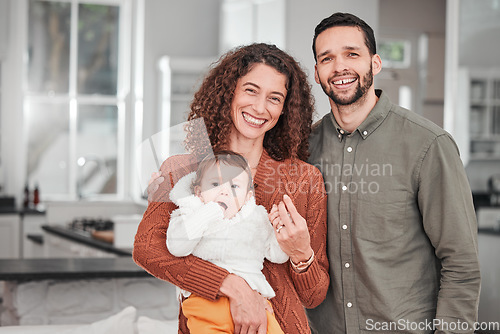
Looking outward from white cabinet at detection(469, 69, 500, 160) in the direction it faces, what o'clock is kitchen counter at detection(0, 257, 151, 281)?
The kitchen counter is roughly at 1 o'clock from the white cabinet.

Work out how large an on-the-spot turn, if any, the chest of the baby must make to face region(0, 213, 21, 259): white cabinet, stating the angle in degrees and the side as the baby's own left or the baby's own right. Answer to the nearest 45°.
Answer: approximately 135° to the baby's own right

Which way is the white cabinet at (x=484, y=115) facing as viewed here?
toward the camera

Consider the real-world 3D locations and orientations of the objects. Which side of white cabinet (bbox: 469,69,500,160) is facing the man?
front

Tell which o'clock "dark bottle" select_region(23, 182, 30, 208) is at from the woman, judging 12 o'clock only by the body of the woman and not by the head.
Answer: The dark bottle is roughly at 5 o'clock from the woman.

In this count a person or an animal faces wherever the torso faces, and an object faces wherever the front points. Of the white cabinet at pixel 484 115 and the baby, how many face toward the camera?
2

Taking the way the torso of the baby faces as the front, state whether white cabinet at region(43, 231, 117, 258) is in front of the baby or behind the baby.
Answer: behind

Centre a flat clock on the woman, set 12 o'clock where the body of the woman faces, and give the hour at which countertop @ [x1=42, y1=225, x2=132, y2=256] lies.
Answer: The countertop is roughly at 5 o'clock from the woman.

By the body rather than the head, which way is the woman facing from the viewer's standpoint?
toward the camera

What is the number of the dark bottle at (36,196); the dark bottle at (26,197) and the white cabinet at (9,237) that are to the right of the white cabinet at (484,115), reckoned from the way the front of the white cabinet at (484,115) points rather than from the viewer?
3

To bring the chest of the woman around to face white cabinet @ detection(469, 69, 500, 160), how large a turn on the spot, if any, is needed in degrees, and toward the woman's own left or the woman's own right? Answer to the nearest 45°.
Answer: approximately 135° to the woman's own left

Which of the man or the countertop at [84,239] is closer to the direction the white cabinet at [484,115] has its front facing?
the man

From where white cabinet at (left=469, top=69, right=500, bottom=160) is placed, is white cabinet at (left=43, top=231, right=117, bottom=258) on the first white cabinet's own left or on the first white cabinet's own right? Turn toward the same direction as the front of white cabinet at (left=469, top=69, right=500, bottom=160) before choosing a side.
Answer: on the first white cabinet's own right
